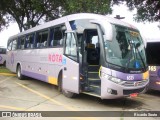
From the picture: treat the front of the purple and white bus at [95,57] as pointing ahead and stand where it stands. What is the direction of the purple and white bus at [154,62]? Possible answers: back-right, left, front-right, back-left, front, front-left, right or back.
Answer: left

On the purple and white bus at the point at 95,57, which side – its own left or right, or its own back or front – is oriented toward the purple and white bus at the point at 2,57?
back

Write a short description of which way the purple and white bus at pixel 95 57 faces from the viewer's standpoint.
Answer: facing the viewer and to the right of the viewer

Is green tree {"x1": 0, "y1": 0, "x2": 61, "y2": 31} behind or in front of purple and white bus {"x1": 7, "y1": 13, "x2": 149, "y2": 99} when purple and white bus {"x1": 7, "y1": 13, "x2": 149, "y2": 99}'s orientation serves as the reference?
behind

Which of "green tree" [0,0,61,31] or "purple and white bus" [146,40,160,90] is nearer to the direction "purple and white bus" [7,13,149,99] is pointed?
the purple and white bus

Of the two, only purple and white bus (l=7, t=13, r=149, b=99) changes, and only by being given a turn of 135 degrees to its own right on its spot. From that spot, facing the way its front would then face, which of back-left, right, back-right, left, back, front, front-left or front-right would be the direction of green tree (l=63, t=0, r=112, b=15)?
right

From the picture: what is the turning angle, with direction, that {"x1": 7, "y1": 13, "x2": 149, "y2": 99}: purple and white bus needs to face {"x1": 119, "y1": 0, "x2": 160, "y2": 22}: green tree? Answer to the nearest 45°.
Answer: approximately 90° to its left

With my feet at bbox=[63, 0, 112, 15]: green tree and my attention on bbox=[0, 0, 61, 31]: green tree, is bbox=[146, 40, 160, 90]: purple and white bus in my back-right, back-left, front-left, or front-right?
back-left
